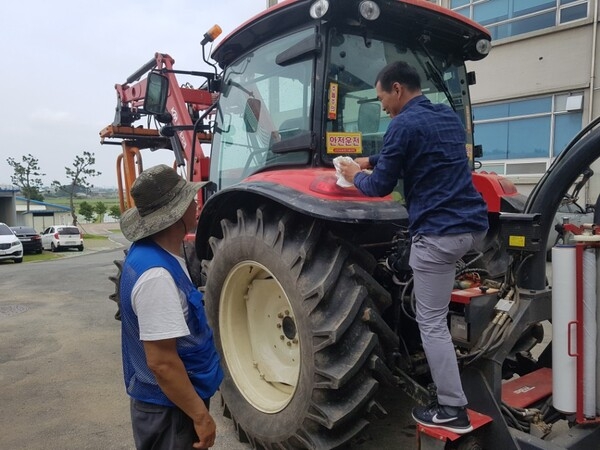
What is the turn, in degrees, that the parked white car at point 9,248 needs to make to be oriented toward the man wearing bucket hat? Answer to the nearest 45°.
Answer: approximately 45° to its right

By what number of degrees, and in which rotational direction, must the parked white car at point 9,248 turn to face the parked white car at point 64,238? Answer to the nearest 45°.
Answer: approximately 135° to its left

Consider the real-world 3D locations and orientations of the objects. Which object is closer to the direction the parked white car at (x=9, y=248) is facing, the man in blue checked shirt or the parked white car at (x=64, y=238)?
the man in blue checked shirt

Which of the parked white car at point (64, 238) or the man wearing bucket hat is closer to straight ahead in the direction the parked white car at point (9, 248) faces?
the man wearing bucket hat
